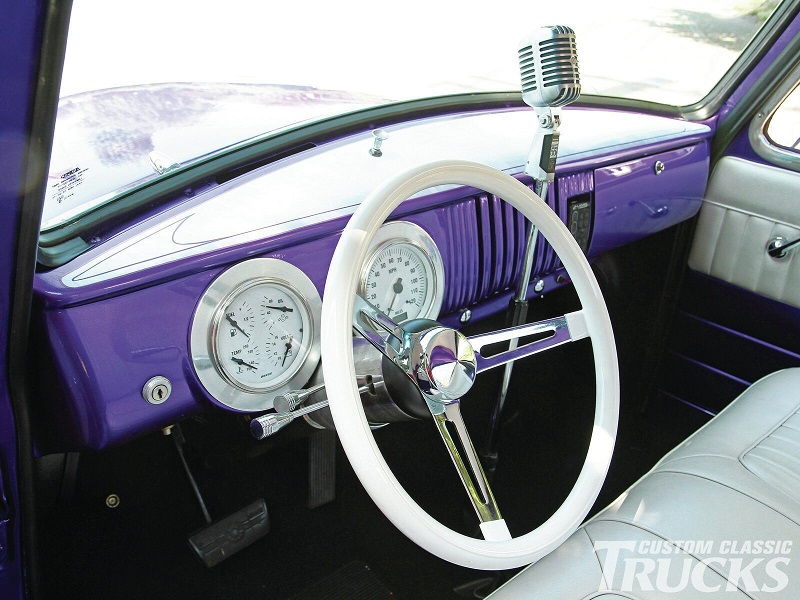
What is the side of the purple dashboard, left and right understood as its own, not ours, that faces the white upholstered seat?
front

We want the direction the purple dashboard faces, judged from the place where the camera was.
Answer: facing the viewer and to the right of the viewer

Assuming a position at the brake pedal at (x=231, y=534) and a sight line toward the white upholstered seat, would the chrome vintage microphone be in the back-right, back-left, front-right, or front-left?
front-left
